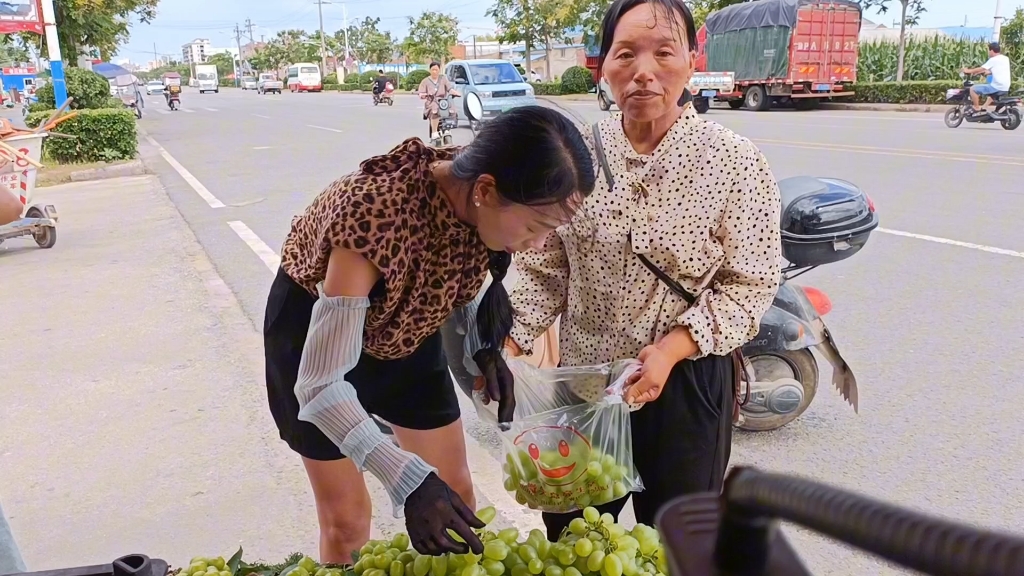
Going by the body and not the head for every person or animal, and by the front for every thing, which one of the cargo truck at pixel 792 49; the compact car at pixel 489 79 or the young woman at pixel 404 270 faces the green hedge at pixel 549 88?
the cargo truck

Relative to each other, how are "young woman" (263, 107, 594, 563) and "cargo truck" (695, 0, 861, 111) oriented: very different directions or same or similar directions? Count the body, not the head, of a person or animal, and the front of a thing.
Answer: very different directions

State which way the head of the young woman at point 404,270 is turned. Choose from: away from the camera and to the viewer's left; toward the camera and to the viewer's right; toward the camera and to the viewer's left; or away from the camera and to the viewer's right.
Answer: toward the camera and to the viewer's right

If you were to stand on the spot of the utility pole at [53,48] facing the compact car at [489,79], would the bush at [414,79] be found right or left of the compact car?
left

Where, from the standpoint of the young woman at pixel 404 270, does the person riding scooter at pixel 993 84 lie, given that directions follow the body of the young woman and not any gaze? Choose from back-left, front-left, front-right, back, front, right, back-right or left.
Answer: left

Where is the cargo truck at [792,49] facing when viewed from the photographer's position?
facing away from the viewer and to the left of the viewer

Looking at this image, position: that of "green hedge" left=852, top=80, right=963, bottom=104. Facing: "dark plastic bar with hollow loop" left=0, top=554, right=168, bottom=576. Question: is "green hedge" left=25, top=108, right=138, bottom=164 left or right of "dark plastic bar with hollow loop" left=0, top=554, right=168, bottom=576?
right

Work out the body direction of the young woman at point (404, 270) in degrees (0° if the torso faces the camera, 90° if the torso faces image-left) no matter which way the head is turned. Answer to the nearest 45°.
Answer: approximately 315°

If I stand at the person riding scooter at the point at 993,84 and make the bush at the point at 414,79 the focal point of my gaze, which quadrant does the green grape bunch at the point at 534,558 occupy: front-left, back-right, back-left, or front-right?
back-left
